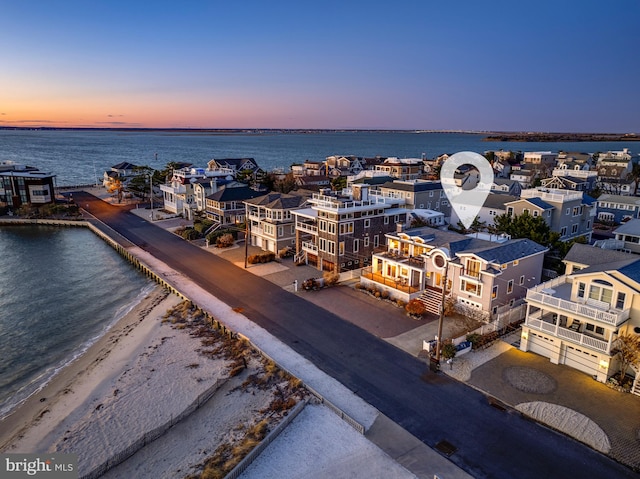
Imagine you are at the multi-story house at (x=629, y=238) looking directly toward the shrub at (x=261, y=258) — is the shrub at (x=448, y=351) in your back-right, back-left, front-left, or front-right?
front-left

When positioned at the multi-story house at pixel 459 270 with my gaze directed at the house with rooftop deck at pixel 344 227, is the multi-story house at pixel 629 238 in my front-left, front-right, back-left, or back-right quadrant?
back-right

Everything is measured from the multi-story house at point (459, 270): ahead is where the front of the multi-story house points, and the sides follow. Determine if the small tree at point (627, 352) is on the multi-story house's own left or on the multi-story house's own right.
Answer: on the multi-story house's own left

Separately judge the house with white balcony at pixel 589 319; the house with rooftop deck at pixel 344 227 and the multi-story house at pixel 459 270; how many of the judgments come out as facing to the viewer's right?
0

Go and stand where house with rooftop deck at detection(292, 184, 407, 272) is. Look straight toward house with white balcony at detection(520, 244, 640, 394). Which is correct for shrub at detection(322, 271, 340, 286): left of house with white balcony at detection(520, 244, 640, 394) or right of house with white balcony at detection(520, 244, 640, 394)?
right

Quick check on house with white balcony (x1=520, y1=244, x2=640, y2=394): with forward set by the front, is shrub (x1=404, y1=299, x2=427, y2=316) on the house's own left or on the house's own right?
on the house's own right

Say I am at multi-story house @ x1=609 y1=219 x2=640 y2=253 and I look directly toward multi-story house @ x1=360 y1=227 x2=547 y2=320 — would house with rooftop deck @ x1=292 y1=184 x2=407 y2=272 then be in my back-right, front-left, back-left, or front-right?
front-right

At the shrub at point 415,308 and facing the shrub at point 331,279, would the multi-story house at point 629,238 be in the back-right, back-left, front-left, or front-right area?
back-right

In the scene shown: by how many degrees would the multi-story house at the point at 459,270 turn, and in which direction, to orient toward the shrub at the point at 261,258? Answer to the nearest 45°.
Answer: approximately 45° to its right

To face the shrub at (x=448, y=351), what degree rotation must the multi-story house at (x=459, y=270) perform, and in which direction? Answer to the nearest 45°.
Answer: approximately 45° to its left

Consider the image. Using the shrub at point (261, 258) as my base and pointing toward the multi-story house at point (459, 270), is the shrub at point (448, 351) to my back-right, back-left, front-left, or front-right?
front-right

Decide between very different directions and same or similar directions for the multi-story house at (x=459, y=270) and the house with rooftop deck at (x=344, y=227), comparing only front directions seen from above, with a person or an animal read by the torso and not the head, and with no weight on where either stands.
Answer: same or similar directions

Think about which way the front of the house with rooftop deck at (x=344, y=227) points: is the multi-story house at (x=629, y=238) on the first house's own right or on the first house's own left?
on the first house's own left

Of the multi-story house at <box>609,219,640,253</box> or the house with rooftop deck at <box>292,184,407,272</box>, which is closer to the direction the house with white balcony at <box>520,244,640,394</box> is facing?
the house with rooftop deck

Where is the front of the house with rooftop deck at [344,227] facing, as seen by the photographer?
facing the viewer and to the left of the viewer

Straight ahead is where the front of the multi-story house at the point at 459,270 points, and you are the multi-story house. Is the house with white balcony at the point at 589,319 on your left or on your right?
on your left

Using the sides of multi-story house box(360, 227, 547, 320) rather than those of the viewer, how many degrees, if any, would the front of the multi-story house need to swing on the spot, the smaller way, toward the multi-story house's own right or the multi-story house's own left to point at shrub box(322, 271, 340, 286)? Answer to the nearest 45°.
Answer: approximately 45° to the multi-story house's own right
